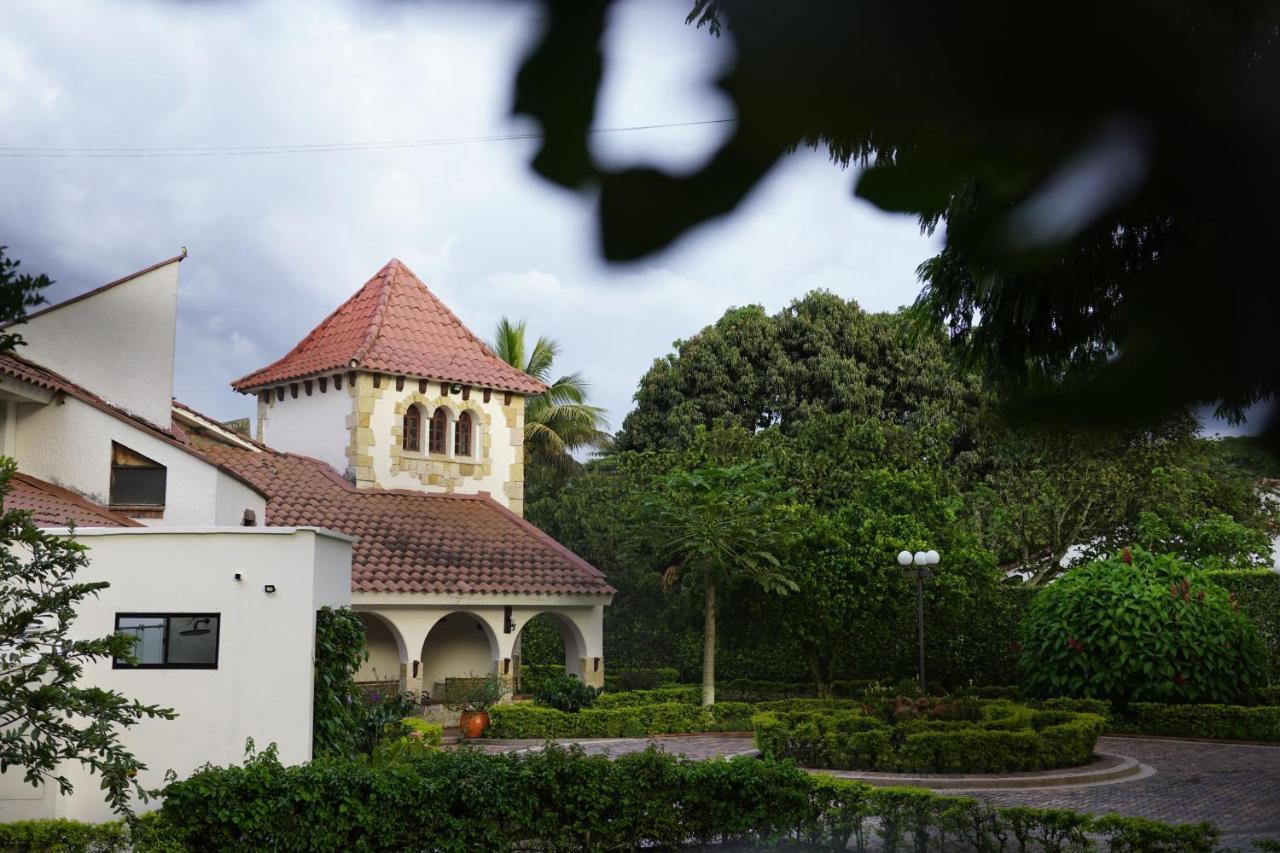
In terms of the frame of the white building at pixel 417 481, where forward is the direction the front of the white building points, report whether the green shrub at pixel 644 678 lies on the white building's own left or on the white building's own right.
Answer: on the white building's own left

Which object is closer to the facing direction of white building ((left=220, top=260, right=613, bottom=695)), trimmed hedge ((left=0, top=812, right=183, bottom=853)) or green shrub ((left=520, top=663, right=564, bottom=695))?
the trimmed hedge

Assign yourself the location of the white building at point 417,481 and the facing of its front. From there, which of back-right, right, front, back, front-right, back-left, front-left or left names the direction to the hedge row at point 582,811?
front-right

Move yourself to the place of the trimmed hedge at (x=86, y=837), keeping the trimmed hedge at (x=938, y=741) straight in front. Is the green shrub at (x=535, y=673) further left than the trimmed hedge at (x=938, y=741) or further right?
left

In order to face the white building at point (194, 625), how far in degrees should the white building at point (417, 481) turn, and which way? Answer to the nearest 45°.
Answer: approximately 45° to its right

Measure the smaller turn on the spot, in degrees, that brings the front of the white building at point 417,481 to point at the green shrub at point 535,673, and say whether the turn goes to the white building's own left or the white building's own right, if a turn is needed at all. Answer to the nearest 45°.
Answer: approximately 90° to the white building's own left

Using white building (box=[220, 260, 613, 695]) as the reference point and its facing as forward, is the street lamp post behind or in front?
in front

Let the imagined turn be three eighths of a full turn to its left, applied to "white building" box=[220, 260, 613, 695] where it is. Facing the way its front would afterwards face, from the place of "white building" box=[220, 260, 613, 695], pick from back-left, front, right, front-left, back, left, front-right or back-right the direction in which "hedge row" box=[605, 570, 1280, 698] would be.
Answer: right

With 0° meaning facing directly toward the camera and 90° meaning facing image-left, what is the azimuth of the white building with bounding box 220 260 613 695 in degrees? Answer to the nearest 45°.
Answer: approximately 315°
